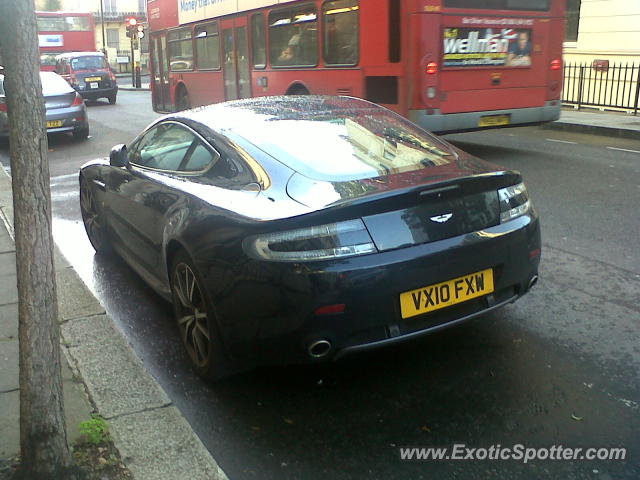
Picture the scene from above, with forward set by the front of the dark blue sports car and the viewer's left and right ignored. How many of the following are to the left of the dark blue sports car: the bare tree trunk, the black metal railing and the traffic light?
1

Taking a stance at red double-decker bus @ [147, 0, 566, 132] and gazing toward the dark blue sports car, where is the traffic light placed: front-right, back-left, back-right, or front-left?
back-right

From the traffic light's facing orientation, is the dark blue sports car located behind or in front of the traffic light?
in front

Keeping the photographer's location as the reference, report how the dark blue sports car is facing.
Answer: facing away from the viewer and to the left of the viewer

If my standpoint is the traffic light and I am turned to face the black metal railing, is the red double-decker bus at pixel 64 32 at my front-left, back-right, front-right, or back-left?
back-right

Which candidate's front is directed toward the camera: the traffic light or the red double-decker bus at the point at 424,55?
the traffic light

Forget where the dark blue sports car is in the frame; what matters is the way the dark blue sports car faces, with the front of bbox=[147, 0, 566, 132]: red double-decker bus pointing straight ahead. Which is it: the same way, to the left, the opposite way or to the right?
the same way

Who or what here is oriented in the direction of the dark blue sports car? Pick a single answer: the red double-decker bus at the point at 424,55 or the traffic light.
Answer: the traffic light

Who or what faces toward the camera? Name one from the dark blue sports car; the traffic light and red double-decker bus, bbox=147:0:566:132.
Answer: the traffic light

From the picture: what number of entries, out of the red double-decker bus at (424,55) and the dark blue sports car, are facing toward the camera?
0

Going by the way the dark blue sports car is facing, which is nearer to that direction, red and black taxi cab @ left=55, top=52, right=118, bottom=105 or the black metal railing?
the red and black taxi cab

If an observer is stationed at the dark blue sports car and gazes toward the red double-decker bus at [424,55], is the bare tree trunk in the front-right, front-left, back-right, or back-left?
back-left

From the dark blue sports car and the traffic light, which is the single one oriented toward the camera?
the traffic light

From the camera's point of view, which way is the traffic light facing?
toward the camera

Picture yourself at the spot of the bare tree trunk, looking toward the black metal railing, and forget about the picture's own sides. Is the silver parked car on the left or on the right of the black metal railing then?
left

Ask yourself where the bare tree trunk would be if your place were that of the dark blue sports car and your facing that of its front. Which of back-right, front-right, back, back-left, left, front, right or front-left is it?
left

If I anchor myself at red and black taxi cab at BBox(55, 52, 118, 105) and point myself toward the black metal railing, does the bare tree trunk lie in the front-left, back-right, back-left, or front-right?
front-right

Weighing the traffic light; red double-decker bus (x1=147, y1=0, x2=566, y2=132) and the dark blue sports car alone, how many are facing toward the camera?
1

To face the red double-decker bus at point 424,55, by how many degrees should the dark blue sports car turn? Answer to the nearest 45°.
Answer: approximately 45° to its right

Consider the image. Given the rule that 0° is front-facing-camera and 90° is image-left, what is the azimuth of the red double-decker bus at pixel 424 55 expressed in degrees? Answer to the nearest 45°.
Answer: approximately 135°

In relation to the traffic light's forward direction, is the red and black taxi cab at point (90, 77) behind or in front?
in front

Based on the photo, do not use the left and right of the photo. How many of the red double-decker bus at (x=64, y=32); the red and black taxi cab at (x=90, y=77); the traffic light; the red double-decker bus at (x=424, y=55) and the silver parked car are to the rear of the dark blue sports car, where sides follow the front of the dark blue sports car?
0
